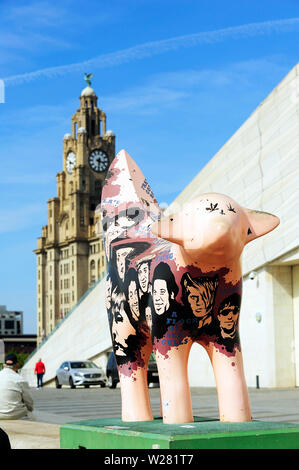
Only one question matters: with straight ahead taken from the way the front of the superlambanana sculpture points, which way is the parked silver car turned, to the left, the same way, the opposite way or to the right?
the same way

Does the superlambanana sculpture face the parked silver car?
no

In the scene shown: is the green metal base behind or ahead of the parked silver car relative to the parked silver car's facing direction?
ahead

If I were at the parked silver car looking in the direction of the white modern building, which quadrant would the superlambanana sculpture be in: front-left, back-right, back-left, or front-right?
front-right

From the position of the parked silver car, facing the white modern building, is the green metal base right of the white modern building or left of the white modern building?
right
